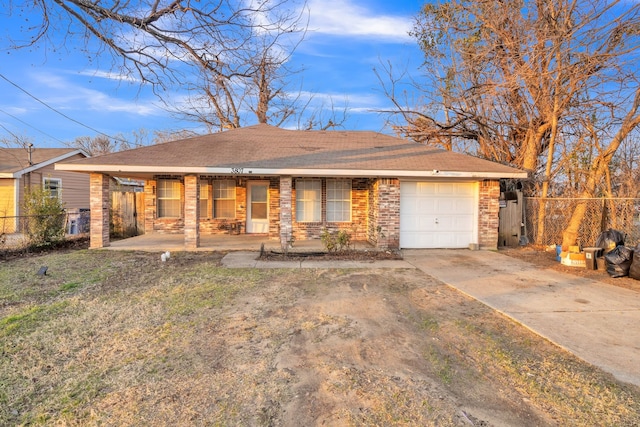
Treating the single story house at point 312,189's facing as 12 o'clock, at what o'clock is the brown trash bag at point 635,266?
The brown trash bag is roughly at 10 o'clock from the single story house.

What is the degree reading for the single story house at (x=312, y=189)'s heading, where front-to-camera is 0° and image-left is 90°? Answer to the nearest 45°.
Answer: approximately 0°

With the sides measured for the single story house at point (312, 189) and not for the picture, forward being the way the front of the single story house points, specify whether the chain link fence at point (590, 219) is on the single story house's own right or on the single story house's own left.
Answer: on the single story house's own left

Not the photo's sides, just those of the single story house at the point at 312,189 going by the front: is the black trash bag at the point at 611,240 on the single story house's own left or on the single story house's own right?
on the single story house's own left

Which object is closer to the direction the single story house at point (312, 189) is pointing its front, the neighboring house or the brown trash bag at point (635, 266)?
the brown trash bag

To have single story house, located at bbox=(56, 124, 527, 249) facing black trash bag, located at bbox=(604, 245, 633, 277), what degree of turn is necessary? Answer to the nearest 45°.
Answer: approximately 45° to its left

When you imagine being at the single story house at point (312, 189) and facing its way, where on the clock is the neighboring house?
The neighboring house is roughly at 4 o'clock from the single story house.

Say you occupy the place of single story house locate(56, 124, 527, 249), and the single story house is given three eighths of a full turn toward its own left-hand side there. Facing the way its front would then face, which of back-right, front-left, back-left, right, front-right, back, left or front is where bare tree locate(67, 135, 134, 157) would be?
left

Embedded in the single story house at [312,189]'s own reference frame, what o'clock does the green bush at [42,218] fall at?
The green bush is roughly at 3 o'clock from the single story house.

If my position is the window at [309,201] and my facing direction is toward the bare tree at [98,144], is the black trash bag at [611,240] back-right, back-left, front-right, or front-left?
back-right
